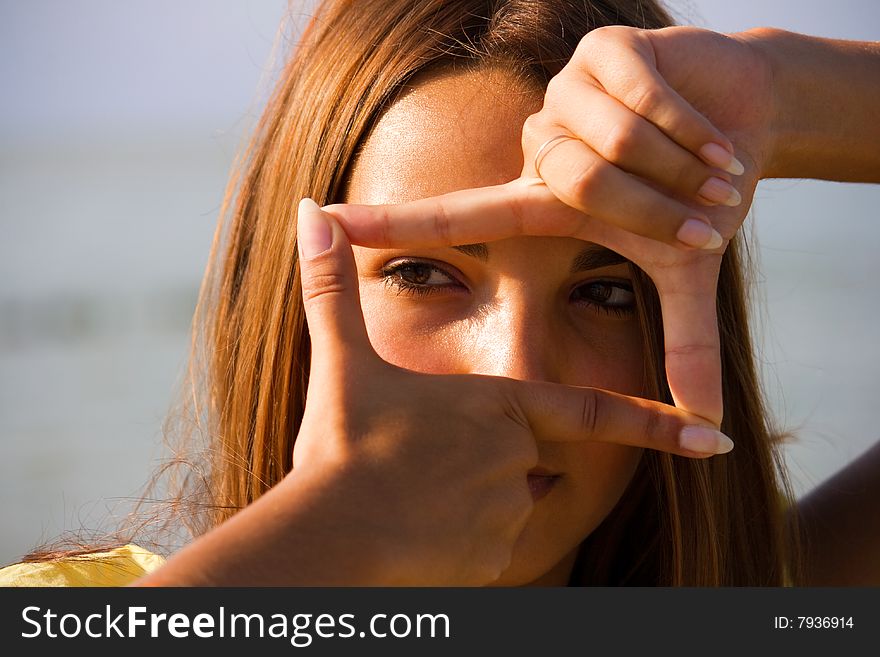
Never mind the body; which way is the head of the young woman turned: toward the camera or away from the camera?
toward the camera

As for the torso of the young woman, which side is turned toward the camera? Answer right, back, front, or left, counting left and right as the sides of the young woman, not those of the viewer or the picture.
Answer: front
